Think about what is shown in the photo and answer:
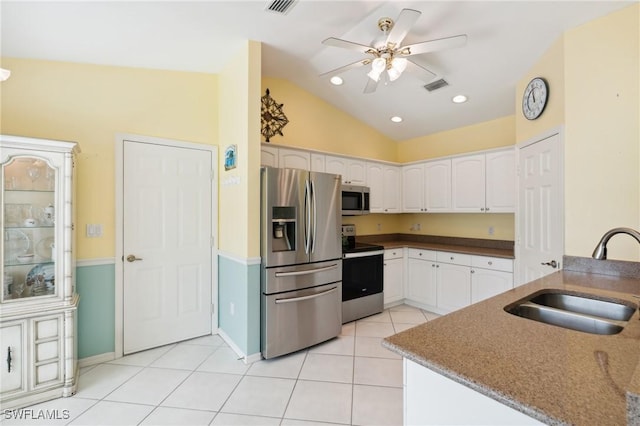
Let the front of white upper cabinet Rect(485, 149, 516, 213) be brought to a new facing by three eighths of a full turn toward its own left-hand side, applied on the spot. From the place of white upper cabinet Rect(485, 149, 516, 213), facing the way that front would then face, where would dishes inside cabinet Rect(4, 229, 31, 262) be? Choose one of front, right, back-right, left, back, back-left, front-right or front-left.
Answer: back-right

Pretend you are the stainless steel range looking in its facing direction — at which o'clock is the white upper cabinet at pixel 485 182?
The white upper cabinet is roughly at 10 o'clock from the stainless steel range.

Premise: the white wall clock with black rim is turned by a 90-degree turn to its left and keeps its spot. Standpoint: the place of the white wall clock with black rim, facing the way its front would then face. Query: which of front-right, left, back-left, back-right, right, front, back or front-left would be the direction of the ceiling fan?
right

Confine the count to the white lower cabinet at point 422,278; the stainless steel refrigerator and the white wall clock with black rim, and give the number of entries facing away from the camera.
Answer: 0

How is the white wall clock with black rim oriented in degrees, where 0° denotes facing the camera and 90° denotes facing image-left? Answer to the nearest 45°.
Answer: approximately 45°

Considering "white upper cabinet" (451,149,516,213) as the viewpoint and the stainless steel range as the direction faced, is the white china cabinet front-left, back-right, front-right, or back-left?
front-left

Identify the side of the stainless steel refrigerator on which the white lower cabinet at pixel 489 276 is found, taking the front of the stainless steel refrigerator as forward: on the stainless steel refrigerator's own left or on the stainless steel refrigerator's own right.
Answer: on the stainless steel refrigerator's own left

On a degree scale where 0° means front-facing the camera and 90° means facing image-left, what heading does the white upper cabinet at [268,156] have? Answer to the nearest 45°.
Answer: approximately 315°

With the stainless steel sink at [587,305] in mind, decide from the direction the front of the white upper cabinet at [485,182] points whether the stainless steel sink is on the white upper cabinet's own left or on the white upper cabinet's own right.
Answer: on the white upper cabinet's own left

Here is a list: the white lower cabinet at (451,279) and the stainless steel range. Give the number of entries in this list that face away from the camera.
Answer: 0

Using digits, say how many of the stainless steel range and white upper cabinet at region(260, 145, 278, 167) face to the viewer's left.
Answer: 0
